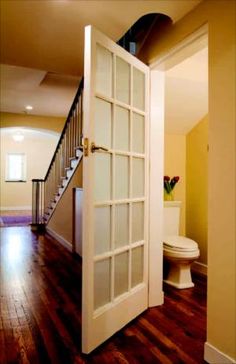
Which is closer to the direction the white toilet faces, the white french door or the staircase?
the white french door

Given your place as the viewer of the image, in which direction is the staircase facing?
facing away from the viewer and to the left of the viewer

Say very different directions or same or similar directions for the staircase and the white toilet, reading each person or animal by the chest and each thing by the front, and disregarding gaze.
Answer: very different directions

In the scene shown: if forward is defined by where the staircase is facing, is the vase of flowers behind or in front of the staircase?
behind

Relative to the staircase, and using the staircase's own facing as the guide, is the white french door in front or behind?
behind
